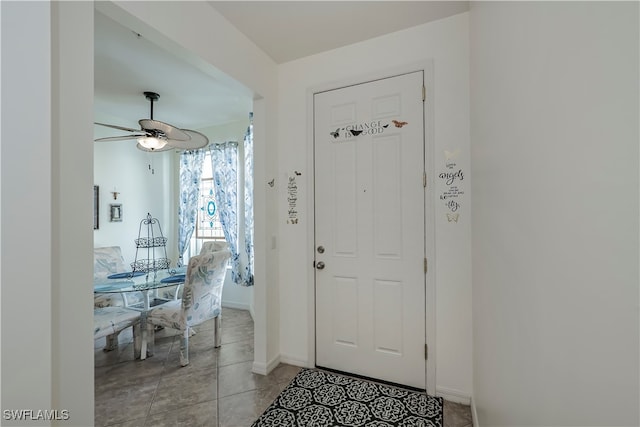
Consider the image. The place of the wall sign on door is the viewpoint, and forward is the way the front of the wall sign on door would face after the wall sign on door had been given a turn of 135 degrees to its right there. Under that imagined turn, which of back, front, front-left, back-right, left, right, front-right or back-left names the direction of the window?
front

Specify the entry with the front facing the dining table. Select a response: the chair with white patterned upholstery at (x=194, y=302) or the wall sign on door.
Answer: the chair with white patterned upholstery

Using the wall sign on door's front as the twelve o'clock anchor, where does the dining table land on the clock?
The dining table is roughly at 3 o'clock from the wall sign on door.

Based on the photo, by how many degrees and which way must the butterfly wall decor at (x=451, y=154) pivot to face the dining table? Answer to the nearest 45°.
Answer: approximately 90° to its right

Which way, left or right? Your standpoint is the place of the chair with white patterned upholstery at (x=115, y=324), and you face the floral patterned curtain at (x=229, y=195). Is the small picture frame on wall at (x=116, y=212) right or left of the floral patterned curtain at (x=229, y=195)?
left

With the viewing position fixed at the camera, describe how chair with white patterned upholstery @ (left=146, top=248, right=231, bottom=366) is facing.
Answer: facing away from the viewer and to the left of the viewer

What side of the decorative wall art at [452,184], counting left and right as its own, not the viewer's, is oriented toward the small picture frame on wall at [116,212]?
right

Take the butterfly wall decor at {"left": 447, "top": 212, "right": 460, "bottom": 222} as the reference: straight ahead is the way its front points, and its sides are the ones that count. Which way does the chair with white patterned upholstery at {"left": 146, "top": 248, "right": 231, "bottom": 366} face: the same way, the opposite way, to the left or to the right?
to the right

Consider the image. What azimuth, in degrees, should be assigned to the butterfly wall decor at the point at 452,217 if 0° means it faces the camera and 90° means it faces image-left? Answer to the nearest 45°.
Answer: approximately 0°

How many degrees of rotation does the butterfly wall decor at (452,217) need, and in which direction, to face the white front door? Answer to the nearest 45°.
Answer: approximately 90° to its right

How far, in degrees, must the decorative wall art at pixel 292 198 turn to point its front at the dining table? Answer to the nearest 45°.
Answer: approximately 45° to its right

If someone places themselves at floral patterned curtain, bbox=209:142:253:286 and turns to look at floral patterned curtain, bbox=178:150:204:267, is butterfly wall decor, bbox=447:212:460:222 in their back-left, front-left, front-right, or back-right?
back-left
